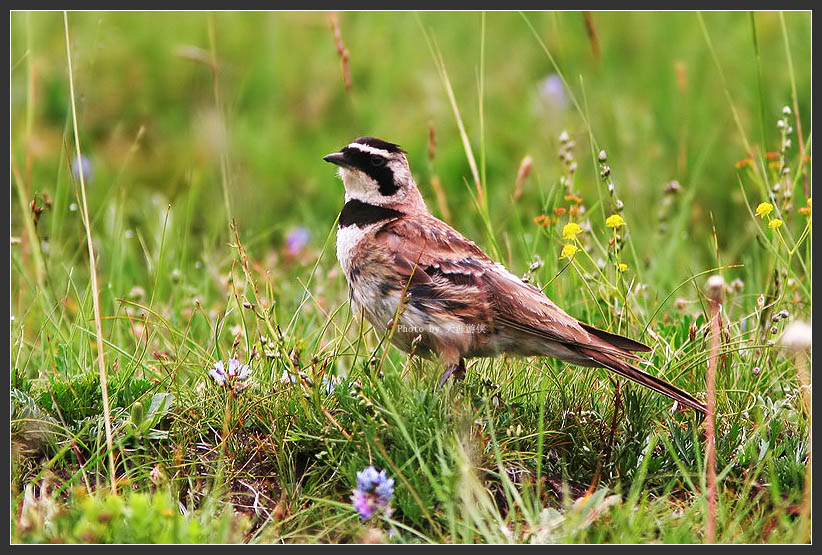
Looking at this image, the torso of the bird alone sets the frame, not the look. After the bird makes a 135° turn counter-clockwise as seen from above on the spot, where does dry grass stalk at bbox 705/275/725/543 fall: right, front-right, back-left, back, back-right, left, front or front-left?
front

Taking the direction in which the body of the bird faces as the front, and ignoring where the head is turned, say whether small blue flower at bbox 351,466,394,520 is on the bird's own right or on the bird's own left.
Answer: on the bird's own left

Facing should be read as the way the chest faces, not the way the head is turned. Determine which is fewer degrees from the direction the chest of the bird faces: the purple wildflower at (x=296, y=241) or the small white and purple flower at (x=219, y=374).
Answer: the small white and purple flower

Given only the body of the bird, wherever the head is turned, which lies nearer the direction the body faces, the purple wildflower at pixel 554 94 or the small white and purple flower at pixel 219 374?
the small white and purple flower

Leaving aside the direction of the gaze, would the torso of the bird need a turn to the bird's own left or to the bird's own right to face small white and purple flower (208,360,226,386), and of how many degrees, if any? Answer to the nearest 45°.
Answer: approximately 45° to the bird's own left

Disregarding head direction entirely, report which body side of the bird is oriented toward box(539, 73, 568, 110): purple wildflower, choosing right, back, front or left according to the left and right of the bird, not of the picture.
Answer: right

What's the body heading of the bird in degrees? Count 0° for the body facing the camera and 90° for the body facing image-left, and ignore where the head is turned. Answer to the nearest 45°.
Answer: approximately 90°

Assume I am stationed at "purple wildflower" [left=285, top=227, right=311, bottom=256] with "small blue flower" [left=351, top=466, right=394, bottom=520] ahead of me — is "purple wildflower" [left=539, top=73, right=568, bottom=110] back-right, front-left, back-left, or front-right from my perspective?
back-left
